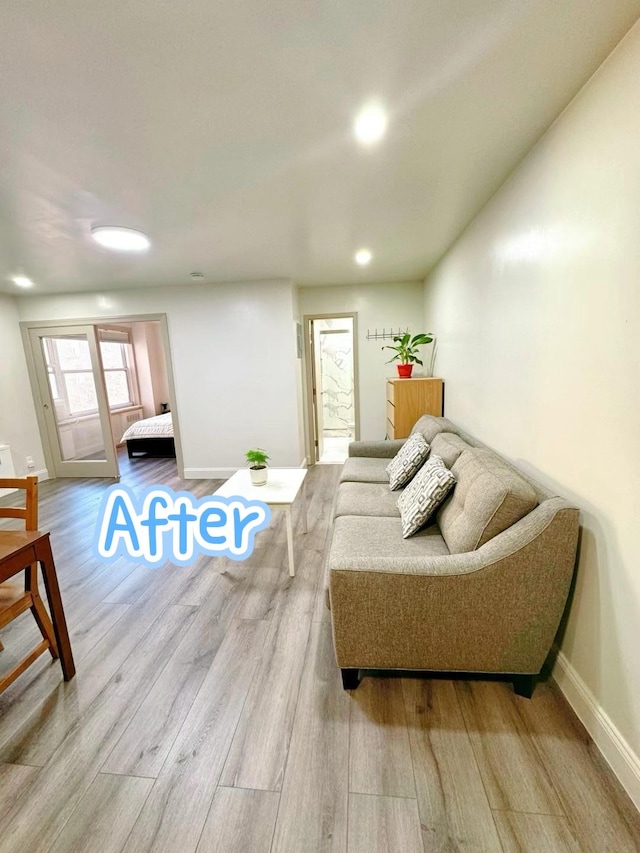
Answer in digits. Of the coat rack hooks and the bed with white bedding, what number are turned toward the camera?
1

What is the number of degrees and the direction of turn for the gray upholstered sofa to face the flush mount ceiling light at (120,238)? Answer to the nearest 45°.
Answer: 0° — it already faces it

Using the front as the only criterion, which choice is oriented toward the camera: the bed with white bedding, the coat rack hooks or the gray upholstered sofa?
the coat rack hooks

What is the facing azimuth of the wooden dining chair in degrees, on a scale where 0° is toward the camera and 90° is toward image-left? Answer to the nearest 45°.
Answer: approximately 45°

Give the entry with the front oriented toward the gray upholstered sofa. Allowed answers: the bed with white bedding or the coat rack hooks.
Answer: the coat rack hooks

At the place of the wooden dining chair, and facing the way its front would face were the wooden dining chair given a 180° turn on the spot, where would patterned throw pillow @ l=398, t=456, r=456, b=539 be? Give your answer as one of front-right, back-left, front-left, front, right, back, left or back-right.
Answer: right

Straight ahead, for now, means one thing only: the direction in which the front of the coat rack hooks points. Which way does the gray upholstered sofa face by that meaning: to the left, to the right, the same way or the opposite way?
to the right

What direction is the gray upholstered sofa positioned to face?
to the viewer's left

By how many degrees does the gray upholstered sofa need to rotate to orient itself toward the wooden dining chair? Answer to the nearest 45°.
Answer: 0° — it already faces it

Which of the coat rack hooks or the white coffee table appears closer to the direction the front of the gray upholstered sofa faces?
the white coffee table

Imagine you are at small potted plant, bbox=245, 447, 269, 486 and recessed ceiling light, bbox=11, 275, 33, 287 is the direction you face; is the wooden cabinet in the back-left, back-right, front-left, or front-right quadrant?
back-right

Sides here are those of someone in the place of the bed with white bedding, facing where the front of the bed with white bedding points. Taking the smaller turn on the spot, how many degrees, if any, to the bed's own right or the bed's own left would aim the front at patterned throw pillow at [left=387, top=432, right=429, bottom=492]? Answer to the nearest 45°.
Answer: approximately 90° to the bed's own left

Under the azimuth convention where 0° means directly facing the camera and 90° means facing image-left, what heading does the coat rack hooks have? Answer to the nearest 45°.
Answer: approximately 0°

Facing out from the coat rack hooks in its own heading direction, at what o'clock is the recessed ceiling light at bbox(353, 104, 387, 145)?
The recessed ceiling light is roughly at 12 o'clock from the coat rack hooks.

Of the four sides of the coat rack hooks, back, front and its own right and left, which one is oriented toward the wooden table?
front

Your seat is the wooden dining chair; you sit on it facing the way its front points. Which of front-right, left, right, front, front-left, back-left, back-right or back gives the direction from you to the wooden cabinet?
back-left
